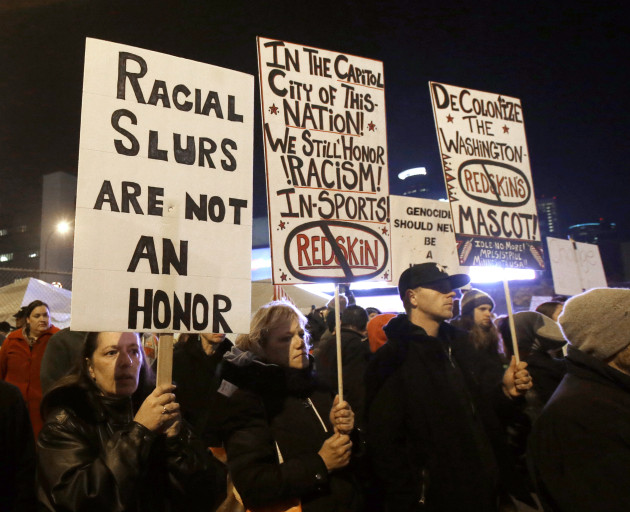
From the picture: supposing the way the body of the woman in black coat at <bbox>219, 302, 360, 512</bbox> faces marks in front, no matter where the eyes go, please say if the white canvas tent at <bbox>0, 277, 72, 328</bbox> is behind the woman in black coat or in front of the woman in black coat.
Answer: behind

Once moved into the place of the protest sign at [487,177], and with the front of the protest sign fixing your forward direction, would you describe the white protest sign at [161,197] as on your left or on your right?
on your right

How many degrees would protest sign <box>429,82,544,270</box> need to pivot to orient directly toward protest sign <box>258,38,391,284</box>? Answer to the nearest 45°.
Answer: approximately 90° to its right

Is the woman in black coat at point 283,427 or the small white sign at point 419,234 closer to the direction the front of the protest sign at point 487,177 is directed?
the woman in black coat

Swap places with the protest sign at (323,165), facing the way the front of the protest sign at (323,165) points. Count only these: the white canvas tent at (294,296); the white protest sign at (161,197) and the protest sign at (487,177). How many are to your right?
1

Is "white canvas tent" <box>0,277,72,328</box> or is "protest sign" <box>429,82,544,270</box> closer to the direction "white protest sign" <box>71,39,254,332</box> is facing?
the protest sign

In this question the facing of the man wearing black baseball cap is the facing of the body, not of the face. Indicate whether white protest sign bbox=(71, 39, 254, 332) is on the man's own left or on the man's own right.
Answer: on the man's own right

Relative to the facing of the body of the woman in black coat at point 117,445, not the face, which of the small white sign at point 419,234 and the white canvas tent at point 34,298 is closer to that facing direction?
the small white sign

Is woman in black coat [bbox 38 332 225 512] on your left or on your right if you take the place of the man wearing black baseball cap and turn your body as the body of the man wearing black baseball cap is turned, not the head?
on your right
